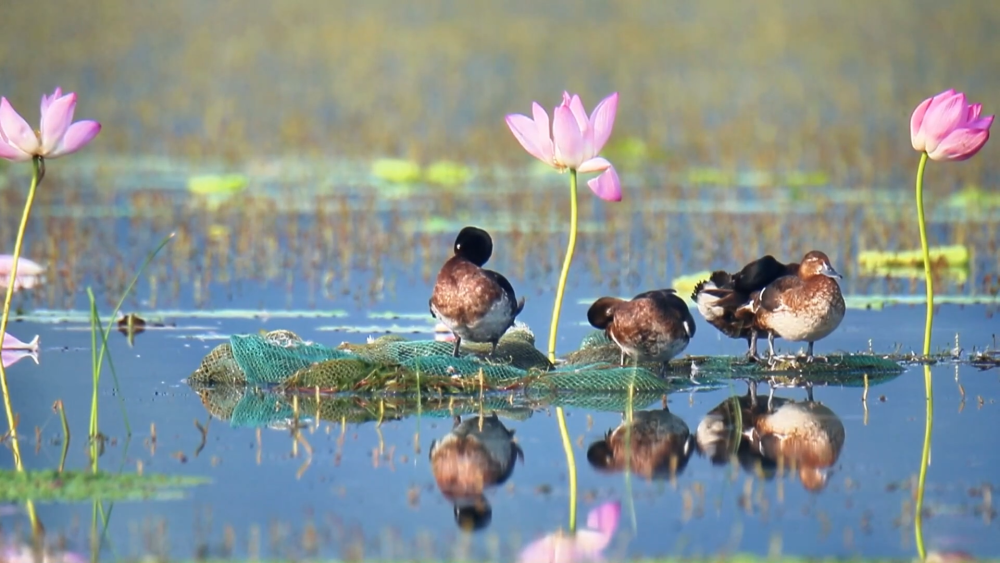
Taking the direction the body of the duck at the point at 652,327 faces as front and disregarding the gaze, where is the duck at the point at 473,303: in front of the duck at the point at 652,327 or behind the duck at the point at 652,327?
in front

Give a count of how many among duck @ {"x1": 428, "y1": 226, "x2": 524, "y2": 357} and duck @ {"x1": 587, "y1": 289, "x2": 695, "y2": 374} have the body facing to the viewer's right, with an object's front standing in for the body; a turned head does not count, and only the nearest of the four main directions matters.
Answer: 0

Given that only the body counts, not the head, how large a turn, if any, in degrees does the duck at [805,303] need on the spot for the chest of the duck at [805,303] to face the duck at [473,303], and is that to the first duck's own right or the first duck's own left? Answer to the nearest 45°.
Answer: approximately 135° to the first duck's own right

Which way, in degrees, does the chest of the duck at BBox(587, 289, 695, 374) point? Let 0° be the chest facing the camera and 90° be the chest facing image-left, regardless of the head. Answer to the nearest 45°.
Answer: approximately 45°

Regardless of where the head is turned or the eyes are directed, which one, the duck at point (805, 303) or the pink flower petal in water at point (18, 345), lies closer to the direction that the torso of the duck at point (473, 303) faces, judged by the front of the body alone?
the pink flower petal in water

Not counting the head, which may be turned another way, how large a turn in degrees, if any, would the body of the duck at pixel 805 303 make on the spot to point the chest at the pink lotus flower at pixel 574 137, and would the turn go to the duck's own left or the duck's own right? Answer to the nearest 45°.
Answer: approximately 135° to the duck's own right

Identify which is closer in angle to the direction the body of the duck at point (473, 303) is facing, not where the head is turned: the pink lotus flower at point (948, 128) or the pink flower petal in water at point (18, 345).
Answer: the pink flower petal in water

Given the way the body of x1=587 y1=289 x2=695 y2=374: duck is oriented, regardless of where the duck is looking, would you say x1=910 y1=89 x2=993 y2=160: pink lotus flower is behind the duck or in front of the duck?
behind
